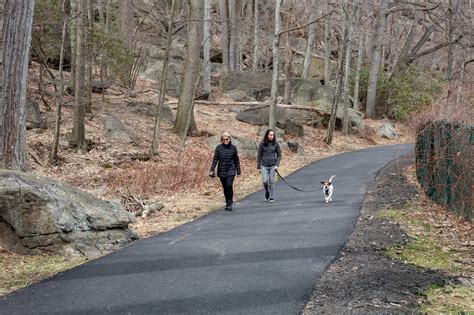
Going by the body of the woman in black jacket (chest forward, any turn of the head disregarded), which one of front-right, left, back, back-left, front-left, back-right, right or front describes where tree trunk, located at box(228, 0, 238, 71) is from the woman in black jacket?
back

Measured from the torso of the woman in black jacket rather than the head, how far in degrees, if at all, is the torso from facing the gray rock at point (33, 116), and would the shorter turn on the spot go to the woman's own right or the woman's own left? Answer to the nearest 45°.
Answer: approximately 135° to the woman's own right

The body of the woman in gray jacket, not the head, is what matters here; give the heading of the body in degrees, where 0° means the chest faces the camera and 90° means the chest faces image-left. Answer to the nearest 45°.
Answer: approximately 0°

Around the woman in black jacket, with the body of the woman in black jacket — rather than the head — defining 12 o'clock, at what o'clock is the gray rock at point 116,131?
The gray rock is roughly at 5 o'clock from the woman in black jacket.

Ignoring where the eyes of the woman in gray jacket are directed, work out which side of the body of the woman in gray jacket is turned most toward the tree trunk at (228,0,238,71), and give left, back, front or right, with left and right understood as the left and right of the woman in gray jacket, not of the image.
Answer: back

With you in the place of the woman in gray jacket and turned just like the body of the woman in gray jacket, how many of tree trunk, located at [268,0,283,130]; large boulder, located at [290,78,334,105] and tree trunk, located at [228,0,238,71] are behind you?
3

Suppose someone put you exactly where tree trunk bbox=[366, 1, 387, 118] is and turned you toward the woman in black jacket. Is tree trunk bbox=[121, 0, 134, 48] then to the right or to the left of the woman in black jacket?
right

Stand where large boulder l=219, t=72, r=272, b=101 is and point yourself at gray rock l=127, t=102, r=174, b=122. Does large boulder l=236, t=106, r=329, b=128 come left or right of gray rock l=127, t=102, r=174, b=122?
left

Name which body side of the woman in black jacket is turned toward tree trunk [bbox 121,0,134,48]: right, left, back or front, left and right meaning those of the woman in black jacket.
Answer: back

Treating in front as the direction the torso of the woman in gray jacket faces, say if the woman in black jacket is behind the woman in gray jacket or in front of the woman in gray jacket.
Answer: in front

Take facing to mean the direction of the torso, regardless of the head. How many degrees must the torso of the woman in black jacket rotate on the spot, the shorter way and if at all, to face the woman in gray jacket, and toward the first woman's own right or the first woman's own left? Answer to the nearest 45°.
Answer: approximately 135° to the first woman's own left

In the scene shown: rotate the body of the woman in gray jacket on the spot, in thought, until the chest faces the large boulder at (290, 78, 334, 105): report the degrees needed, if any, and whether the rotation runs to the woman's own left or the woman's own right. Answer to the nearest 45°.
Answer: approximately 180°

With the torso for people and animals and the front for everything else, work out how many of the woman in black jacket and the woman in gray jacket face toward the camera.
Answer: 2

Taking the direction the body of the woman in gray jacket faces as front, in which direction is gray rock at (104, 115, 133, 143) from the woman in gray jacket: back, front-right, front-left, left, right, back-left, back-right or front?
back-right
